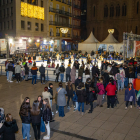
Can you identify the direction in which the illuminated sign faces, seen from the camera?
facing the viewer and to the right of the viewer

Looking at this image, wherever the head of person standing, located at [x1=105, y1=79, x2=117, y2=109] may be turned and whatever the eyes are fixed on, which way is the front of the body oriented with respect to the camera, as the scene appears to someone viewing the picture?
away from the camera

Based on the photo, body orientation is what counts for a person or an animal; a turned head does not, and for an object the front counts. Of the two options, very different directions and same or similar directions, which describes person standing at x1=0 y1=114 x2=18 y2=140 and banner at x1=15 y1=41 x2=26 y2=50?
very different directions

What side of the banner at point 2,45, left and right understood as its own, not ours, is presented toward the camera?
front

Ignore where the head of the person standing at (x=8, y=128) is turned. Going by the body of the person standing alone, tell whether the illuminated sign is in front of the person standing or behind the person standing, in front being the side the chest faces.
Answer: in front

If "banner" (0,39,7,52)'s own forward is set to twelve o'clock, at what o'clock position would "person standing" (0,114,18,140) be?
The person standing is roughly at 12 o'clock from the banner.

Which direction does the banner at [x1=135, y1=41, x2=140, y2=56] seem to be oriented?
toward the camera

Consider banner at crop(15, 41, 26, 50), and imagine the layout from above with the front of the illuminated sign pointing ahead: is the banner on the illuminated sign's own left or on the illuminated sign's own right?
on the illuminated sign's own right

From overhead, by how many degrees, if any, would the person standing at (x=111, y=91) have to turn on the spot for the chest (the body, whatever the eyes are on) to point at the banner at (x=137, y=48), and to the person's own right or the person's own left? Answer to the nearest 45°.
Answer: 0° — they already face it

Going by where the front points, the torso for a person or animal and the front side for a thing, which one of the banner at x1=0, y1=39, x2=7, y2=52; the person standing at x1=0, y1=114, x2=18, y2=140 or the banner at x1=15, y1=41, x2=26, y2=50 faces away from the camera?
the person standing

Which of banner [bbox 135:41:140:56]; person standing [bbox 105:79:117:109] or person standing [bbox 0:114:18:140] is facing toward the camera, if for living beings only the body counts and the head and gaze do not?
the banner

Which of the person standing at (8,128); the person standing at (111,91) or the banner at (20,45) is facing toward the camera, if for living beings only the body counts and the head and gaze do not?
the banner

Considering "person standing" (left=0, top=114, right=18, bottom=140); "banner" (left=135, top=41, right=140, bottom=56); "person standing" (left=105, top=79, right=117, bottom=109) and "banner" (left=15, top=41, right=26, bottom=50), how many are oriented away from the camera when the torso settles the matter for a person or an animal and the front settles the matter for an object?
2

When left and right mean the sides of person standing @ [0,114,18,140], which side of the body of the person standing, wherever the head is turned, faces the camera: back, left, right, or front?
back

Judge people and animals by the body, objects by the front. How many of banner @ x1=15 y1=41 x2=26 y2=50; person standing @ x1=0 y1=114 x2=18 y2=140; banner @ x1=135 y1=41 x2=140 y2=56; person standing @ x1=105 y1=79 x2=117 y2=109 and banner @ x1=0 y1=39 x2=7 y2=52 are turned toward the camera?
3

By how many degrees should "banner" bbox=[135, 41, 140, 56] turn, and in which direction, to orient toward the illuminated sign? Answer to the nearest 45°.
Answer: approximately 135° to its right
